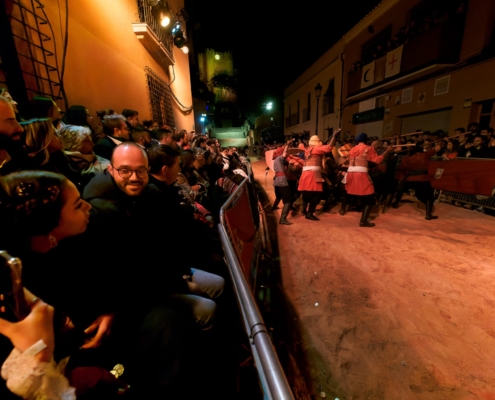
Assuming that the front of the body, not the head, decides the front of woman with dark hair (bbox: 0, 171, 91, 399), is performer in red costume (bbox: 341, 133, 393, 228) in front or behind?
in front

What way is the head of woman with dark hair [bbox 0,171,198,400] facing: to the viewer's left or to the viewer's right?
to the viewer's right

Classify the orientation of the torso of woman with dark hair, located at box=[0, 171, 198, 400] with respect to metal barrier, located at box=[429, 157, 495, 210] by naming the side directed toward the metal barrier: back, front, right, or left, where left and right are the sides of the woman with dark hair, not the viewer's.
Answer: front

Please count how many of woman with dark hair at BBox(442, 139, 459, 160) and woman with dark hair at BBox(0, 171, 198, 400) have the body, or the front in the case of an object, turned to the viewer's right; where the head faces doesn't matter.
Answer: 1

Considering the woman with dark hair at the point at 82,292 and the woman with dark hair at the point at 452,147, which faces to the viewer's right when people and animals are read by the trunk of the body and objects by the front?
the woman with dark hair at the point at 82,292

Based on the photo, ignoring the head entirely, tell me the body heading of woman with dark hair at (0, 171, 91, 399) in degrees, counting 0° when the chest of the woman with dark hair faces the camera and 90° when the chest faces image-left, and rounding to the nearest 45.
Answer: approximately 270°

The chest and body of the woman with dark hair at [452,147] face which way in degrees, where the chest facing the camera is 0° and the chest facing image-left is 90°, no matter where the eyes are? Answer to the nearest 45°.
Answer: approximately 45°

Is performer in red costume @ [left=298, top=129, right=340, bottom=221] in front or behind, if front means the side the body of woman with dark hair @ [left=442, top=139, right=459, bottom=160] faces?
in front

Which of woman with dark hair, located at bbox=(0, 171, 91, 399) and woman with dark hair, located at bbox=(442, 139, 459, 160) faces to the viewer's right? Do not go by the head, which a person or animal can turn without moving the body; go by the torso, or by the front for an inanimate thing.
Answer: woman with dark hair, located at bbox=(0, 171, 91, 399)

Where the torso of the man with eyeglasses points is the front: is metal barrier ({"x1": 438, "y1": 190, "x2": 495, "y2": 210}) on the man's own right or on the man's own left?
on the man's own left

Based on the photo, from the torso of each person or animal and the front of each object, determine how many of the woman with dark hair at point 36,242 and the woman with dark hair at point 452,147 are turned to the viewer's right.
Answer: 1

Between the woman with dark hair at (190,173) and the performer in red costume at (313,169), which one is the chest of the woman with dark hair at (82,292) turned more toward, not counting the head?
the performer in red costume

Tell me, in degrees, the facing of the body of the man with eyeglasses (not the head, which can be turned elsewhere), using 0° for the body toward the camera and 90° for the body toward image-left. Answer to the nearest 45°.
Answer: approximately 315°
